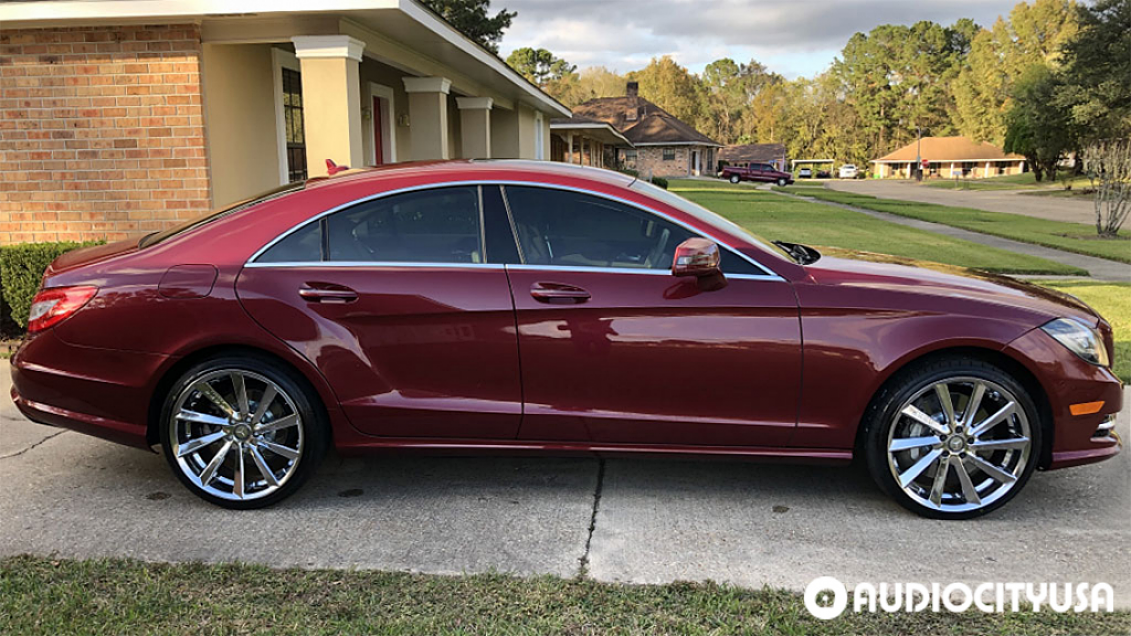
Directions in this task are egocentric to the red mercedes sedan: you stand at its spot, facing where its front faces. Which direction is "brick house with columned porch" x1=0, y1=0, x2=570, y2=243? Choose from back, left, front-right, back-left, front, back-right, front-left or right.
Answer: back-left

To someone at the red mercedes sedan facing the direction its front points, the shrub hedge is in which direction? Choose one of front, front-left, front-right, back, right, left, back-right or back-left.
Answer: back-left

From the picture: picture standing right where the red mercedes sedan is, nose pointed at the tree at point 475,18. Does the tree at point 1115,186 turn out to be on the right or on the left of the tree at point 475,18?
right

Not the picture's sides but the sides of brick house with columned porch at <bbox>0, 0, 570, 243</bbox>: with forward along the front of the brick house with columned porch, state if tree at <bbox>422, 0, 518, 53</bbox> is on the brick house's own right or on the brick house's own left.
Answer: on the brick house's own left

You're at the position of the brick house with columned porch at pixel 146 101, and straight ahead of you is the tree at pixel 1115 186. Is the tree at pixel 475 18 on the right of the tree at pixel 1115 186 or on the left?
left

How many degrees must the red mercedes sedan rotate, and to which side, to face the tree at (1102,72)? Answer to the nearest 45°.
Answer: approximately 45° to its left

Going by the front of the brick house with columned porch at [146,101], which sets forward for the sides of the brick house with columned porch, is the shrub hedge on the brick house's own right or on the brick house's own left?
on the brick house's own right

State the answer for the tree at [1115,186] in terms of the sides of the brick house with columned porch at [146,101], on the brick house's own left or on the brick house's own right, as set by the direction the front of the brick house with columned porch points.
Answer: on the brick house's own left

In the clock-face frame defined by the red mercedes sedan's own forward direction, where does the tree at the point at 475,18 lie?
The tree is roughly at 9 o'clock from the red mercedes sedan.

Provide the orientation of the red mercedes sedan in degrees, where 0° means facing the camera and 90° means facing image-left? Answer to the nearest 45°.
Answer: approximately 270°

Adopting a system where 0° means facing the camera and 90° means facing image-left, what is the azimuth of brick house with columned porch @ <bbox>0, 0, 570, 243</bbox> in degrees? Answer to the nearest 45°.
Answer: approximately 315°

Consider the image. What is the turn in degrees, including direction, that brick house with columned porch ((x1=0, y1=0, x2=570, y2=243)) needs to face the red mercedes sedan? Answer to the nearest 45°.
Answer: approximately 45° to its right

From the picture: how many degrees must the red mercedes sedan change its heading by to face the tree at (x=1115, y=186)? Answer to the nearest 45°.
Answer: approximately 45° to its left
